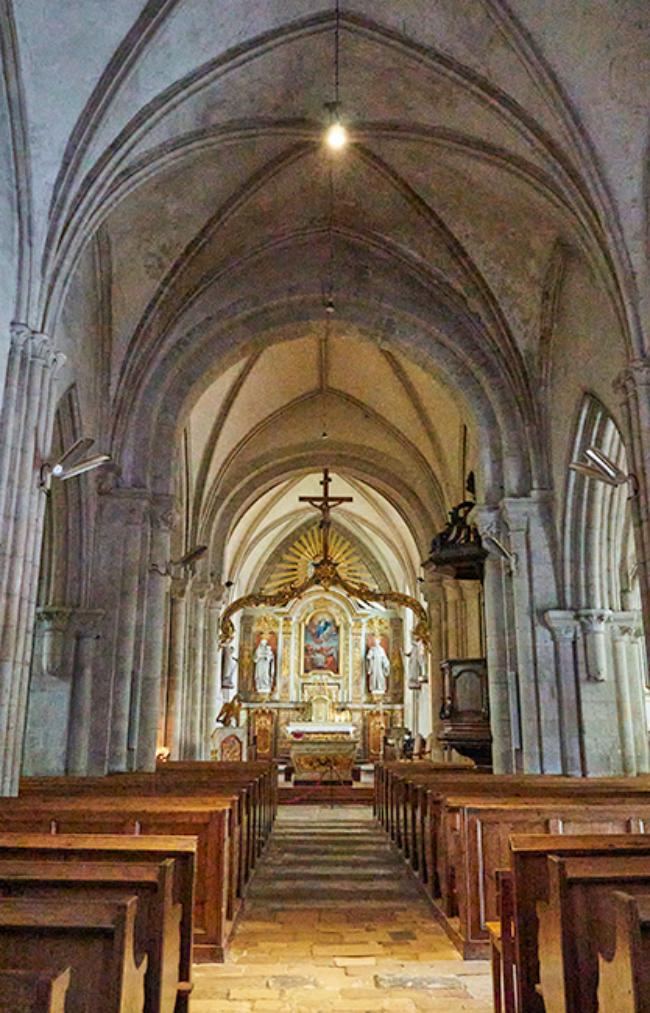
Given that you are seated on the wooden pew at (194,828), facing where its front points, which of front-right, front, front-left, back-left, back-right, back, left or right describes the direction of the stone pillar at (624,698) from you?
front-right

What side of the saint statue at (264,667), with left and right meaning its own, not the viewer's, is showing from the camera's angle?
front

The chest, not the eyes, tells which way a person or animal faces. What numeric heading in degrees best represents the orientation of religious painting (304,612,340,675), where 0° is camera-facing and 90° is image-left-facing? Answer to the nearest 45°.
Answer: approximately 0°

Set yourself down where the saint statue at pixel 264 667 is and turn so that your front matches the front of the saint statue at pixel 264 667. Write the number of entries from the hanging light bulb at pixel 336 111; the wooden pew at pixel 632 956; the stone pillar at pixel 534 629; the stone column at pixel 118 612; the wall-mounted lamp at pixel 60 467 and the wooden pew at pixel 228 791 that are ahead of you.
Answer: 6

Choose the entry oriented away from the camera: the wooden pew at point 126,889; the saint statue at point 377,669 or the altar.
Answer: the wooden pew

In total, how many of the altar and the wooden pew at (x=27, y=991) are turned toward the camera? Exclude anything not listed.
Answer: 1

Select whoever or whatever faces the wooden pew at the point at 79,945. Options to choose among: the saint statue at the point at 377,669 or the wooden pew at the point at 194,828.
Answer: the saint statue

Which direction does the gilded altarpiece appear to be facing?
toward the camera

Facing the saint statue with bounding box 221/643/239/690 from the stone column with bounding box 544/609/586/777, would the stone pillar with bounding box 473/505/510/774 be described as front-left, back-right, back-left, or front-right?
front-left

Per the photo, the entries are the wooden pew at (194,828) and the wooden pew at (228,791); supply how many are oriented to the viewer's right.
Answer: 0

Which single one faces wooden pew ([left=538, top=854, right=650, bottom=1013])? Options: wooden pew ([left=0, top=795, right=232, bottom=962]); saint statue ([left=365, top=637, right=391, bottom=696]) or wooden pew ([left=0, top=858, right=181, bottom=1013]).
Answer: the saint statue

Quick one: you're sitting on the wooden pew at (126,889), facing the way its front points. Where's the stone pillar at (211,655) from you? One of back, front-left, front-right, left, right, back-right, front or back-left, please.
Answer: front

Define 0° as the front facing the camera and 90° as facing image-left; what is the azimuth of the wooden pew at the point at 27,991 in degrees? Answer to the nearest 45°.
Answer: approximately 180°

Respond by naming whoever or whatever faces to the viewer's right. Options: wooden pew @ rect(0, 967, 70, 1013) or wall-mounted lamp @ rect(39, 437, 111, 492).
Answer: the wall-mounted lamp

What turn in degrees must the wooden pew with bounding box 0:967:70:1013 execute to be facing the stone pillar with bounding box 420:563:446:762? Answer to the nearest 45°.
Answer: approximately 45° to its right

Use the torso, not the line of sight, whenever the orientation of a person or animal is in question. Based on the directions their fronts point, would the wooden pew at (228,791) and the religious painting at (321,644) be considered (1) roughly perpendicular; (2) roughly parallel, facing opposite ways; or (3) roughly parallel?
roughly parallel, facing opposite ways

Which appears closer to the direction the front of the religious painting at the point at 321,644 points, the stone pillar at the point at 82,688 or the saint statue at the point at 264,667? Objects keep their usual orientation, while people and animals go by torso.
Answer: the stone pillar

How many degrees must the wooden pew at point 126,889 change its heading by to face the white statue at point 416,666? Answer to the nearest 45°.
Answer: approximately 45° to its right

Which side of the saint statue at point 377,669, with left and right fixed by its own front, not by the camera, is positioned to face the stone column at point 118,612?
front

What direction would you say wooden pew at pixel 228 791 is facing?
away from the camera

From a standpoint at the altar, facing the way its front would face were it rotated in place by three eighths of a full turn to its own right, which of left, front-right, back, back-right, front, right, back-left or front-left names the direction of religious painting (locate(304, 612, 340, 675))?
front-right

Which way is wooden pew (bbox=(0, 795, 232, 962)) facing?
away from the camera

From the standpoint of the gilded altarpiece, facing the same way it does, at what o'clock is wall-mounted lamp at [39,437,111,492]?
The wall-mounted lamp is roughly at 12 o'clock from the gilded altarpiece.
